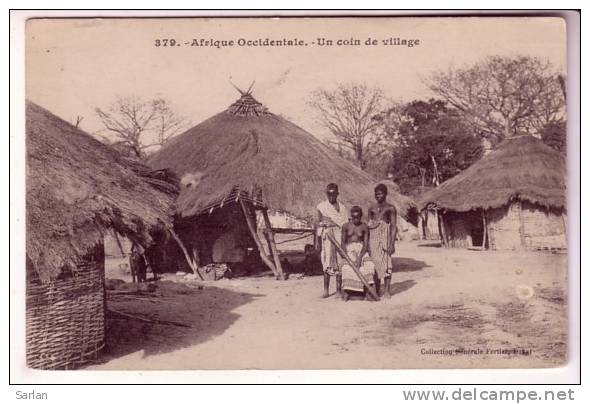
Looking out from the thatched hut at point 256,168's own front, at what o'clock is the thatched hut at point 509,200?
the thatched hut at point 509,200 is roughly at 8 o'clock from the thatched hut at point 256,168.

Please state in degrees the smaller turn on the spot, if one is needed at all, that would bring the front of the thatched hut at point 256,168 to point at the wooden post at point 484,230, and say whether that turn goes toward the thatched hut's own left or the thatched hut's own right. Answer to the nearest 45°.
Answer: approximately 135° to the thatched hut's own left

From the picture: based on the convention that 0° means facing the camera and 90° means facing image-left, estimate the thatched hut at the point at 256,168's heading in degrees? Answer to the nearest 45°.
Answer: approximately 0°
